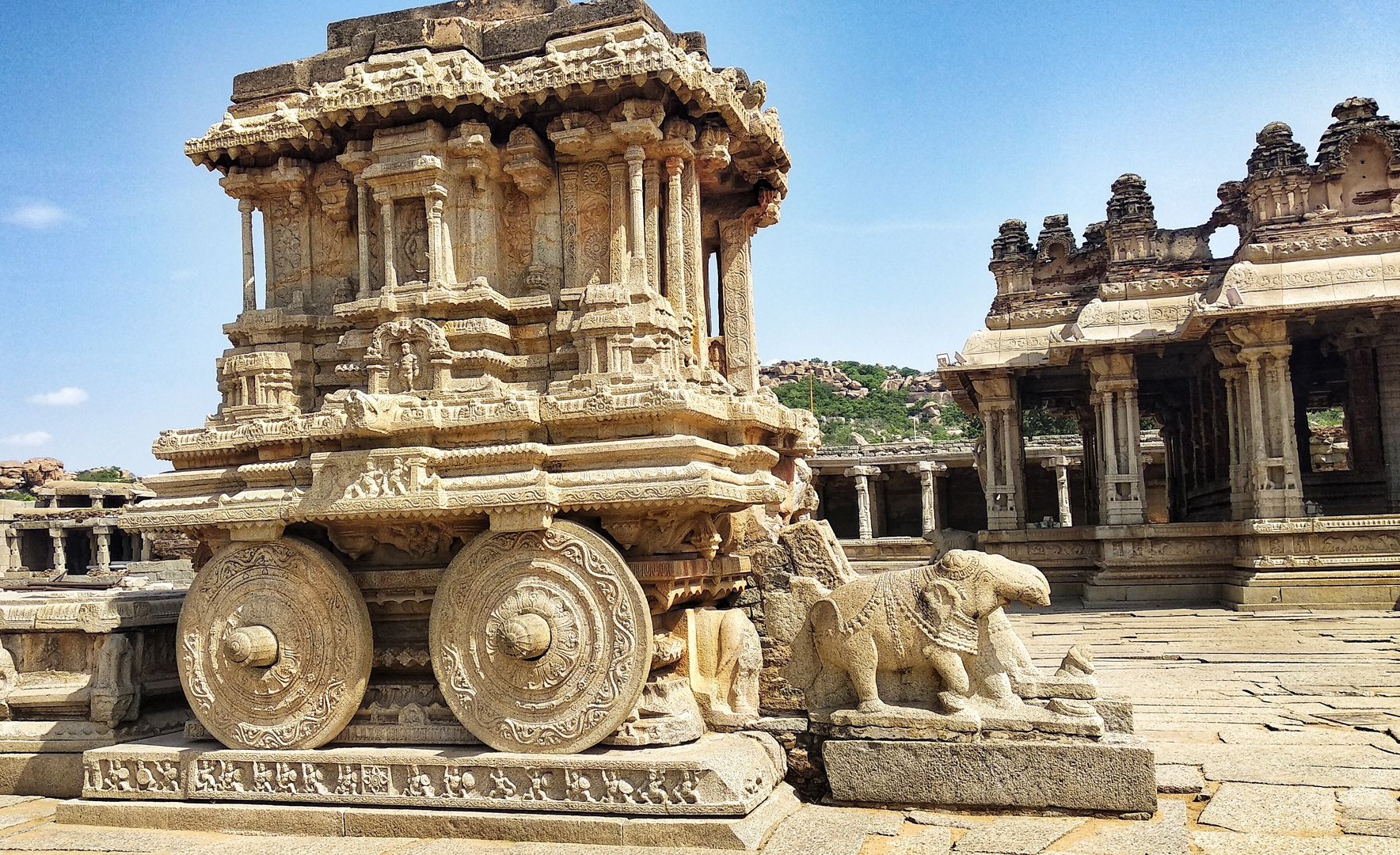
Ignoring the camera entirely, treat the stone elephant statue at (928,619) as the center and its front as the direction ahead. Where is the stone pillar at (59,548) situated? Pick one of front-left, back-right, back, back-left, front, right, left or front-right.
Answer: back-left

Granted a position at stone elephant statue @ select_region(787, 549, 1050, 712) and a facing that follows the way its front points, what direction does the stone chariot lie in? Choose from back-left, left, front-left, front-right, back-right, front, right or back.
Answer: back

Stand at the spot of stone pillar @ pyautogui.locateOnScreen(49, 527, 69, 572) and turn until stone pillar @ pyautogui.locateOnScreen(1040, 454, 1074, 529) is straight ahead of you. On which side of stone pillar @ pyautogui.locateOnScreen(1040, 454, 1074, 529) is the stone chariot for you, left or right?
right

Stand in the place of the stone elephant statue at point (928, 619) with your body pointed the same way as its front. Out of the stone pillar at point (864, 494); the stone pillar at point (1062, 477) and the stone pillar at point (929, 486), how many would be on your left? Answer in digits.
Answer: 3

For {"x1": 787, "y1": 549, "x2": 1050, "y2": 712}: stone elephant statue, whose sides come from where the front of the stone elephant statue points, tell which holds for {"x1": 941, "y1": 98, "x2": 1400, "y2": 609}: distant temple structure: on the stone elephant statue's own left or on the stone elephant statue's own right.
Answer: on the stone elephant statue's own left

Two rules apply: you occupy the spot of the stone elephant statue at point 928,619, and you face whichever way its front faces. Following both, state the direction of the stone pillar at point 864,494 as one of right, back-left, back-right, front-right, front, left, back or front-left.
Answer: left

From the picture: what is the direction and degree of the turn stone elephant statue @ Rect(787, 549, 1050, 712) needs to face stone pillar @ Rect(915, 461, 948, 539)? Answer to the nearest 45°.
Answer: approximately 90° to its left

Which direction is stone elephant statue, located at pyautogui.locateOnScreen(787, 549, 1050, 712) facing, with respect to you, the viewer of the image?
facing to the right of the viewer

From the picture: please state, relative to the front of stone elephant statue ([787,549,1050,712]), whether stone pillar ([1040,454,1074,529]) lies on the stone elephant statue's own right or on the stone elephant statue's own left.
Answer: on the stone elephant statue's own left

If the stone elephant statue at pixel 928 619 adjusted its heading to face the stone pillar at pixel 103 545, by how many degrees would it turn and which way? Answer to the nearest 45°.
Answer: approximately 135° to its left
